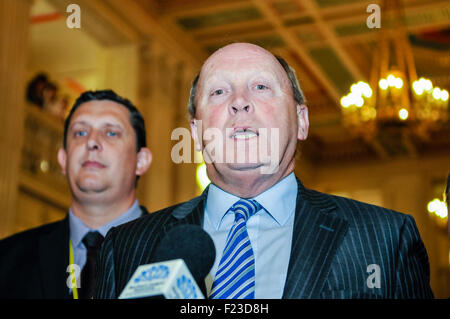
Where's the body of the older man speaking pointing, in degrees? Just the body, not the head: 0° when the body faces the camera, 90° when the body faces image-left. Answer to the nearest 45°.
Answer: approximately 0°

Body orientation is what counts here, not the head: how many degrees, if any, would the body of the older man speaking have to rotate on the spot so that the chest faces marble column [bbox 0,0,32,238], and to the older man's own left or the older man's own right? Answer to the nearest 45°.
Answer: approximately 135° to the older man's own right

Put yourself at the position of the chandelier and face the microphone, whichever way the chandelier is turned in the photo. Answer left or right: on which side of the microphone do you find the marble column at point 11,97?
right

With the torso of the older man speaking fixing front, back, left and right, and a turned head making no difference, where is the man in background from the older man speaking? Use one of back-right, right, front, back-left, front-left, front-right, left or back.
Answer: back-right

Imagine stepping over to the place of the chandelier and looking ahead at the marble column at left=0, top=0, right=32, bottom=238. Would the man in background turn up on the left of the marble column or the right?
left
